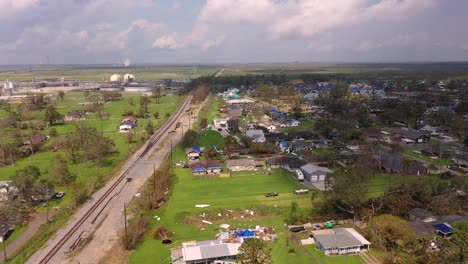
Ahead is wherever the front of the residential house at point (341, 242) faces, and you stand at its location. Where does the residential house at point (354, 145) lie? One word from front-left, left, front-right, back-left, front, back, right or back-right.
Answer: back

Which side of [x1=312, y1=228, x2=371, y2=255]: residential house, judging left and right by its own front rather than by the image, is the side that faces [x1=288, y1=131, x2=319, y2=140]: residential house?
back

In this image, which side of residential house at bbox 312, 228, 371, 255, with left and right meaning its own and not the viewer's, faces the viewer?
front

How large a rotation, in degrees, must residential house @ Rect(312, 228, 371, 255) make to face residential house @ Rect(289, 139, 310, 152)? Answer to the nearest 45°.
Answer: approximately 180°

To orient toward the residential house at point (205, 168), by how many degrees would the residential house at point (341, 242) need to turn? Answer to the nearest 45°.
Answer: approximately 135° to its right

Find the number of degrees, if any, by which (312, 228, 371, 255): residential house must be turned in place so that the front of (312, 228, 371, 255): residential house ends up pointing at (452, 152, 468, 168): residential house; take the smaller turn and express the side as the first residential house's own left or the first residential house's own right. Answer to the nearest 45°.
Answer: approximately 135° to the first residential house's own left

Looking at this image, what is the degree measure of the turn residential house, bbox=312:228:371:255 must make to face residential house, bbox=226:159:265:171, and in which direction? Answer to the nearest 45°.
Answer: approximately 135° to its right

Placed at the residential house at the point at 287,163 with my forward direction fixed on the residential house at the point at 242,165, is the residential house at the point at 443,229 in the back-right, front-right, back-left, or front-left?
back-left

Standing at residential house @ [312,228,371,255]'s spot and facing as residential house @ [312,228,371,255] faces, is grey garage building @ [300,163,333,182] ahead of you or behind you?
behind

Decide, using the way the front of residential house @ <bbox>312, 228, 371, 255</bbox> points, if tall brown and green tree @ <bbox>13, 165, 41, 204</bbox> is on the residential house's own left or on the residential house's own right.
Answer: on the residential house's own right

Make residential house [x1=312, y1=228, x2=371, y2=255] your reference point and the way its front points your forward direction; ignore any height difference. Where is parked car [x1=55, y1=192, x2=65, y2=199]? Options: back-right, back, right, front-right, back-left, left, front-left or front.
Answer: right

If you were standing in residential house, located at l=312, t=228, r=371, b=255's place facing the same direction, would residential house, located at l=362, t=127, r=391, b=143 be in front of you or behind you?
behind
